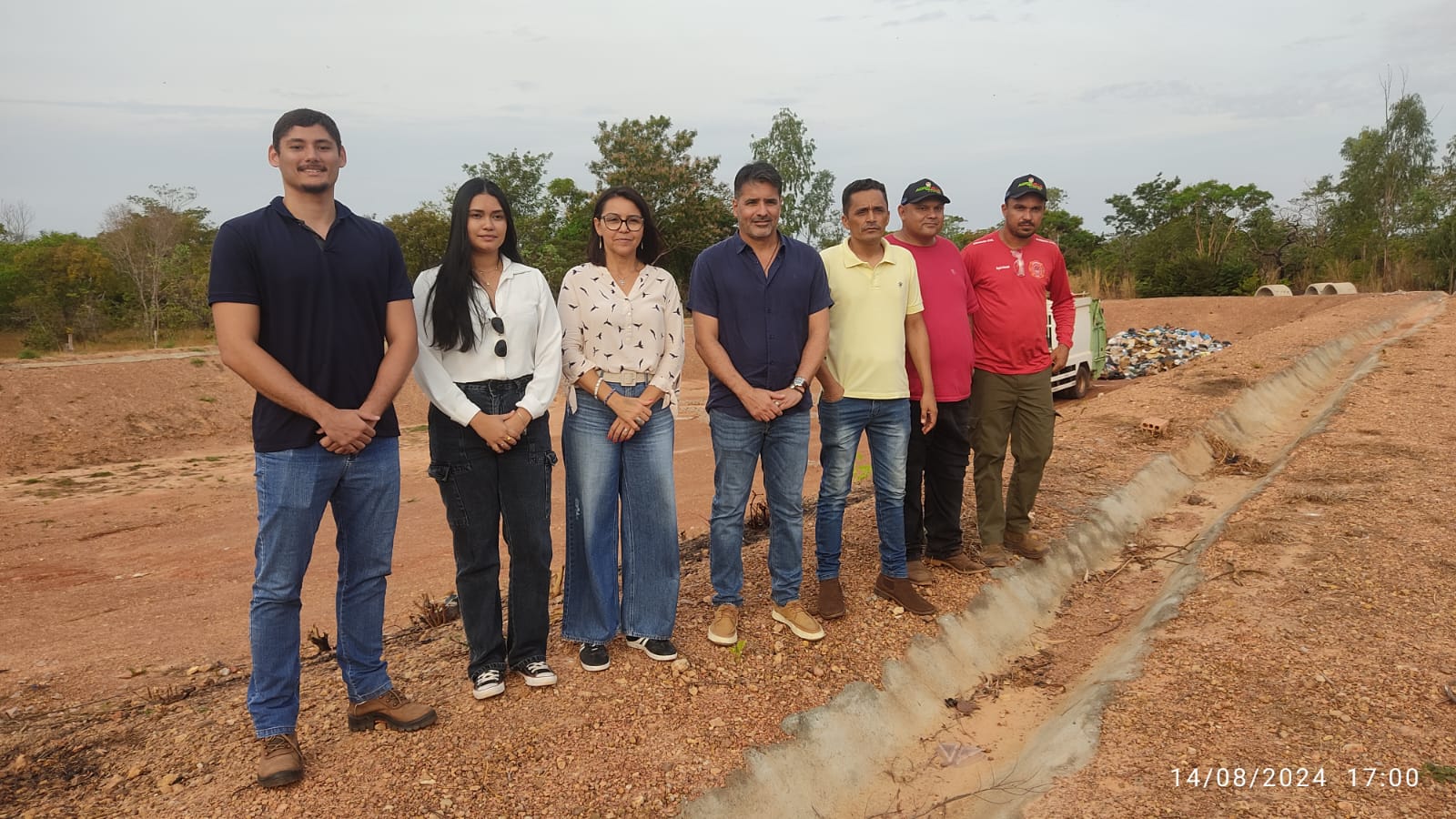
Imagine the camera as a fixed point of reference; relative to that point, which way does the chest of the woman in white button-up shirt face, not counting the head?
toward the camera

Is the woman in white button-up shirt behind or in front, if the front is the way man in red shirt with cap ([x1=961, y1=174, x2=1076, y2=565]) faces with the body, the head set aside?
in front

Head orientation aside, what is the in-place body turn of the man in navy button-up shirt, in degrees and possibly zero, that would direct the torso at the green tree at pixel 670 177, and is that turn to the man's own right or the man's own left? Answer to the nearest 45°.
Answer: approximately 180°

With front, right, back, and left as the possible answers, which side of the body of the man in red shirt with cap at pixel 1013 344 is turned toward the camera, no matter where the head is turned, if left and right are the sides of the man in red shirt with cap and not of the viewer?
front

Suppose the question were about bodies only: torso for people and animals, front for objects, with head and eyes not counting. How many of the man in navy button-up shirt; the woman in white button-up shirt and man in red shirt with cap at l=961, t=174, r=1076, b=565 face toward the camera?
3

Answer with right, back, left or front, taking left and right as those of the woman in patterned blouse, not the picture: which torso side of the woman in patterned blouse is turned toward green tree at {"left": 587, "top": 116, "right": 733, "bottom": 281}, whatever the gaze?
back

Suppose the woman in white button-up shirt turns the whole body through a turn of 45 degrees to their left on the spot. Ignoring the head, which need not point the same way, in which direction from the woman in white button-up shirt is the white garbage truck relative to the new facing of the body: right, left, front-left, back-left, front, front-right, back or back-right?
left

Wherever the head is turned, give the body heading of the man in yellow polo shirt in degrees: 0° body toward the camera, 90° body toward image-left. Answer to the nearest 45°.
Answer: approximately 0°

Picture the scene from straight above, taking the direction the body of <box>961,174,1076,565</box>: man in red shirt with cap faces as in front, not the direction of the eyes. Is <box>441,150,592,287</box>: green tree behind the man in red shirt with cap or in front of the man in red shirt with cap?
behind
